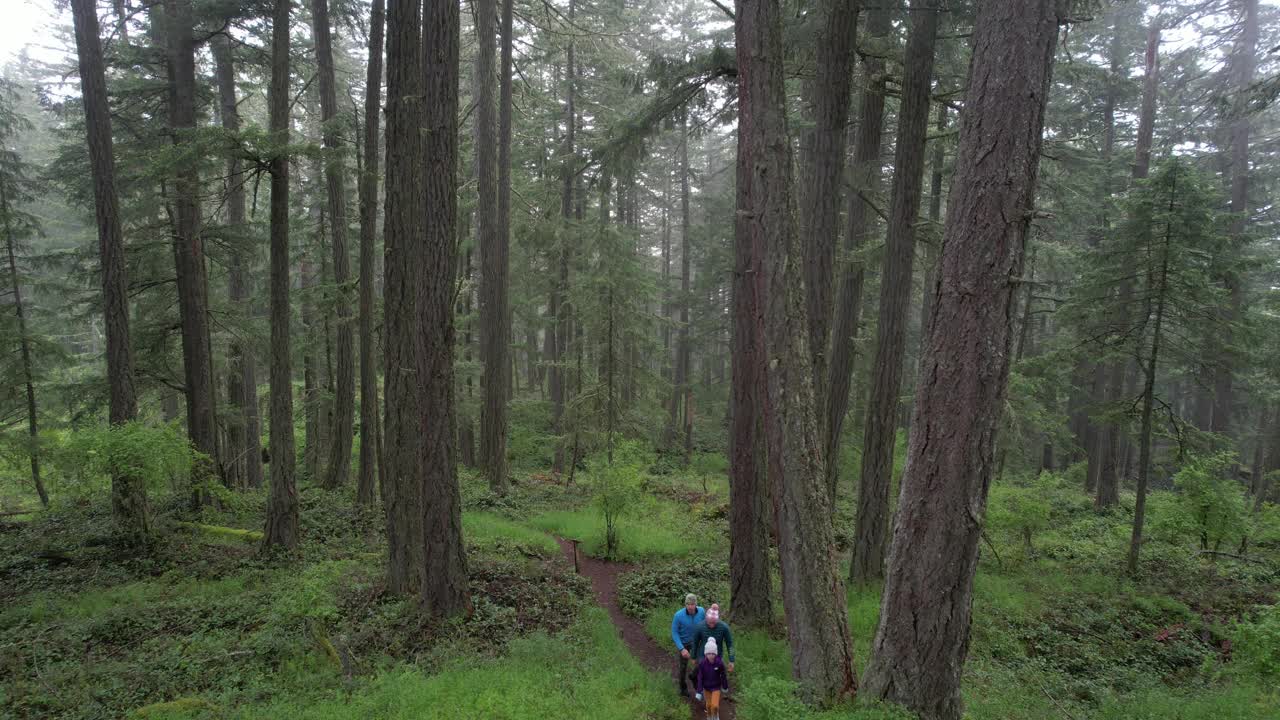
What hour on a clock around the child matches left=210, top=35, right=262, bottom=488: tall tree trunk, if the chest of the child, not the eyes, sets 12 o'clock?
The tall tree trunk is roughly at 4 o'clock from the child.

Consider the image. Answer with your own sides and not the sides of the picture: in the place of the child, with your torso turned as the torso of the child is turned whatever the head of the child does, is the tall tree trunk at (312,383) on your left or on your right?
on your right

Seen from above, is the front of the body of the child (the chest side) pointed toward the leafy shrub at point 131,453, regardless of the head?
no

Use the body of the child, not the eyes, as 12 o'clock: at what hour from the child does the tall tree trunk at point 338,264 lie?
The tall tree trunk is roughly at 4 o'clock from the child.

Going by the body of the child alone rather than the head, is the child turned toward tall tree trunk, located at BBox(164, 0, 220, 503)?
no

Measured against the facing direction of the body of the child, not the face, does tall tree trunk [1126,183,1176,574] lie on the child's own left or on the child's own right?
on the child's own left

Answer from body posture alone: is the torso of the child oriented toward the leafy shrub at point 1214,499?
no

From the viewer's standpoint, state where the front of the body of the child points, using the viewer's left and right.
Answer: facing the viewer

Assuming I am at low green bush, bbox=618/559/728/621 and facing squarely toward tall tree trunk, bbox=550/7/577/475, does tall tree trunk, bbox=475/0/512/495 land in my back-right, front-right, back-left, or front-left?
front-left

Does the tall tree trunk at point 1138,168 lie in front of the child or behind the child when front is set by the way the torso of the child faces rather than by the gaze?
behind

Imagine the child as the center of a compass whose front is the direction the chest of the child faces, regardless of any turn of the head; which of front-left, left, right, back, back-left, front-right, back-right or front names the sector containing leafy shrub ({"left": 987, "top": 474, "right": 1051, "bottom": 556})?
back-left

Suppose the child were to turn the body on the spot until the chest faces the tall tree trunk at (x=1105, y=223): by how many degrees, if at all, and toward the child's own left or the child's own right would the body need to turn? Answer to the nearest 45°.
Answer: approximately 135° to the child's own left

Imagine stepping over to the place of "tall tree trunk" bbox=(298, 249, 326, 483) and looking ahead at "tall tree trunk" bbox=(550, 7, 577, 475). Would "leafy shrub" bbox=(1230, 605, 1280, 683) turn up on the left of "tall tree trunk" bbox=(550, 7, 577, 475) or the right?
right

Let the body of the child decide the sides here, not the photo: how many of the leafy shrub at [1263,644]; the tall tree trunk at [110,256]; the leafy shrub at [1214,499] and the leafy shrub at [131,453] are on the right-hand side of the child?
2

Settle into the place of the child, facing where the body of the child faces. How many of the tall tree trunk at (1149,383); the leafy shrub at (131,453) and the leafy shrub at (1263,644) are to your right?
1
